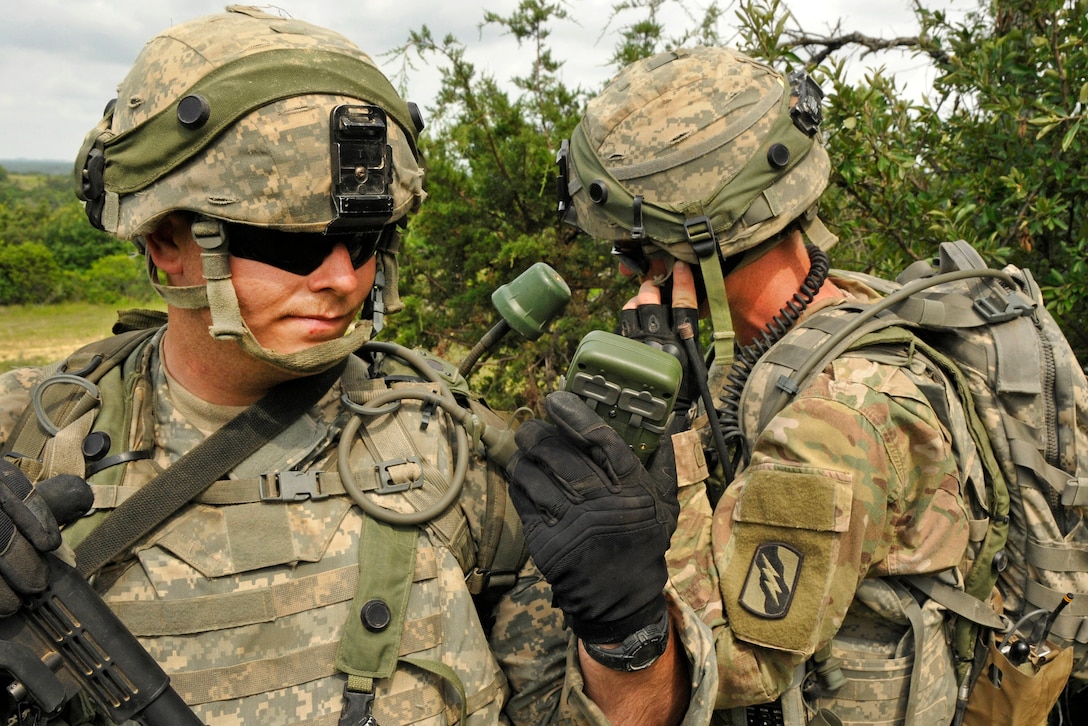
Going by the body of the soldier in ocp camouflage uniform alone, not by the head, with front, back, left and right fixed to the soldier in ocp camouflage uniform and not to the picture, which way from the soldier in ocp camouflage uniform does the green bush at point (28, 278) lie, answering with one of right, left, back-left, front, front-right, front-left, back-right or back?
front-right

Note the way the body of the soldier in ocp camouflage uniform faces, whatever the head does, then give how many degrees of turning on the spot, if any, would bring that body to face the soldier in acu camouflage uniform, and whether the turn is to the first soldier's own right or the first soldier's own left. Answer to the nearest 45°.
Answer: approximately 45° to the first soldier's own left

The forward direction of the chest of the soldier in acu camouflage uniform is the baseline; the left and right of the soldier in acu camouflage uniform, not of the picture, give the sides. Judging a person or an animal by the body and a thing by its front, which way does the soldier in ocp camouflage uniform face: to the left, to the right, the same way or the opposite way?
to the right

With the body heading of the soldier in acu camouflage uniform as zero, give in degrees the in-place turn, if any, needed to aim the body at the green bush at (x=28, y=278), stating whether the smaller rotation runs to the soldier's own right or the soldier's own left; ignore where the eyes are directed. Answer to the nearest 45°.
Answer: approximately 135° to the soldier's own left

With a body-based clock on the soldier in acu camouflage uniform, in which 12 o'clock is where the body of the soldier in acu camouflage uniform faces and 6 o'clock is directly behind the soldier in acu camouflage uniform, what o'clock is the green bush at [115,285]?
The green bush is roughly at 7 o'clock from the soldier in acu camouflage uniform.

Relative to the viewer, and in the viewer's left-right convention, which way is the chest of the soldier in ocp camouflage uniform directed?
facing to the left of the viewer

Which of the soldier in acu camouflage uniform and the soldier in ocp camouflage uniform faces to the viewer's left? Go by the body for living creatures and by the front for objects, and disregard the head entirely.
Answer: the soldier in ocp camouflage uniform

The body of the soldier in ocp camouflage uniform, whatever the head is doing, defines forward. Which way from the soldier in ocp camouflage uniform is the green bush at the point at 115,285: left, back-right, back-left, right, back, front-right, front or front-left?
front-right

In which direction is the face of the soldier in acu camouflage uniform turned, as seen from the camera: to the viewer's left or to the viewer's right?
to the viewer's right

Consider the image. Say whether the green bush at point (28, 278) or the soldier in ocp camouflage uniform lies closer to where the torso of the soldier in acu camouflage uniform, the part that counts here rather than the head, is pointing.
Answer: the soldier in ocp camouflage uniform

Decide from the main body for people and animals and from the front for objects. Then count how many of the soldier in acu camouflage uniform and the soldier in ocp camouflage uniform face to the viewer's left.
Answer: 1

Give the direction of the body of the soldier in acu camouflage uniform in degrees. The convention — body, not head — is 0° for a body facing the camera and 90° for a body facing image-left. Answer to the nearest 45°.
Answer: approximately 315°
